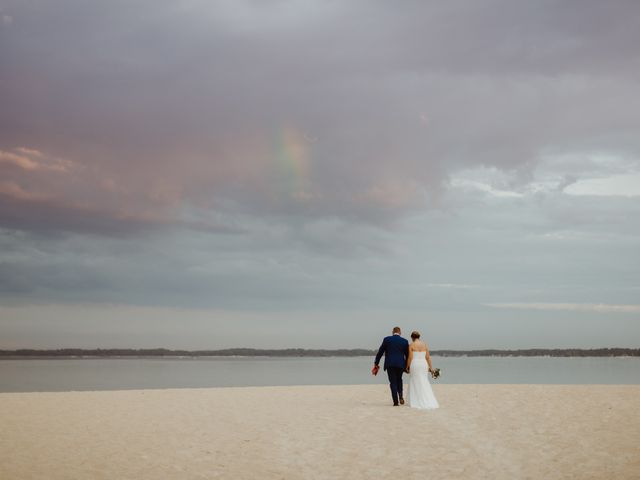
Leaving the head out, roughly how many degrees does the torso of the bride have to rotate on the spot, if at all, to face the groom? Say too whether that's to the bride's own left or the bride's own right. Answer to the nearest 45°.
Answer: approximately 90° to the bride's own left

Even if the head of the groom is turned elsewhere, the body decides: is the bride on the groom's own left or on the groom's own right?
on the groom's own right

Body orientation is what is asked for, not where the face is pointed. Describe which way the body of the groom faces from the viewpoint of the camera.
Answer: away from the camera

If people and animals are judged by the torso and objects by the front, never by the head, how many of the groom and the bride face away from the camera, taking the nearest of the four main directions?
2

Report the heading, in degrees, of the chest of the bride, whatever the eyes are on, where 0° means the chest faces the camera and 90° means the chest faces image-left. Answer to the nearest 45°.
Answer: approximately 180°
